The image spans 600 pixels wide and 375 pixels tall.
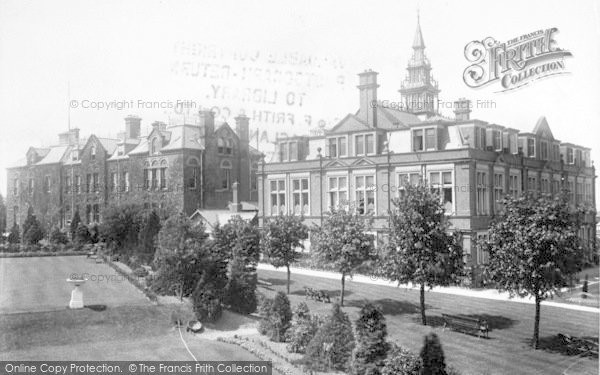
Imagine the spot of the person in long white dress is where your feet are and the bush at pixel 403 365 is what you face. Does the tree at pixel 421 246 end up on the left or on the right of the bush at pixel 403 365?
left

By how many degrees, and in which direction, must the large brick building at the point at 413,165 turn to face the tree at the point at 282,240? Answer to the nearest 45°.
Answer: approximately 90° to its right

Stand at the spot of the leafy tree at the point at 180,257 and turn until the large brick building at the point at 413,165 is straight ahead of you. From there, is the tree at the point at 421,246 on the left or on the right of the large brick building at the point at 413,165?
right

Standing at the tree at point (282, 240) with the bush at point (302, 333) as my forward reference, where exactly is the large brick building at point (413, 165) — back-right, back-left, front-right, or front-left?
back-left

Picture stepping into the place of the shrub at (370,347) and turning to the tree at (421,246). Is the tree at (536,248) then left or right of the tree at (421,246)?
right

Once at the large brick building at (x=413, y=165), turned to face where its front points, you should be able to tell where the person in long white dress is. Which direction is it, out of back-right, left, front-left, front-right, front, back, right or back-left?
right

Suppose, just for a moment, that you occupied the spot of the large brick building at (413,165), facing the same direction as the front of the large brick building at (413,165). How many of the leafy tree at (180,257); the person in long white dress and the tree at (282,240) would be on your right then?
3

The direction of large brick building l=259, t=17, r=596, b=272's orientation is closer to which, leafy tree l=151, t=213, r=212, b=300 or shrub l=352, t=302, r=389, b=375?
the shrub

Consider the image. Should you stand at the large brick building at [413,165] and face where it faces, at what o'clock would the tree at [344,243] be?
The tree is roughly at 2 o'clock from the large brick building.
